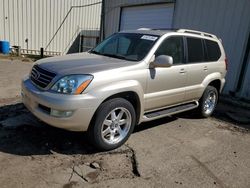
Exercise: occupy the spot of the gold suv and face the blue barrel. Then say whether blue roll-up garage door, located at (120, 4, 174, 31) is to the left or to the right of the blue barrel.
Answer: right

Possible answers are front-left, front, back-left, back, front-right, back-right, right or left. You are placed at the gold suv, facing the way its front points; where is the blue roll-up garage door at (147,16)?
back-right

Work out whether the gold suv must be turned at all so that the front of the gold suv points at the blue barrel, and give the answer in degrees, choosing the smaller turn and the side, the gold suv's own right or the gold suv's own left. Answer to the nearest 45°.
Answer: approximately 90° to the gold suv's own right

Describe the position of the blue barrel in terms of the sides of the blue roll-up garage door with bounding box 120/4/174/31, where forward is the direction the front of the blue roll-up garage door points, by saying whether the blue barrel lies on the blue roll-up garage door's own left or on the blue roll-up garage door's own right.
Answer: on the blue roll-up garage door's own right

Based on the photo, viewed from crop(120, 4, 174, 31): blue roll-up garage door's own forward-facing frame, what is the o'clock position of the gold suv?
The gold suv is roughly at 12 o'clock from the blue roll-up garage door.

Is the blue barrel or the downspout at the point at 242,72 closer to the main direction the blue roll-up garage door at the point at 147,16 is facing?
the downspout

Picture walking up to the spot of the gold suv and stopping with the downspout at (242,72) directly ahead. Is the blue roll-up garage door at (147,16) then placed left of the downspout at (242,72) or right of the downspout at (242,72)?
left

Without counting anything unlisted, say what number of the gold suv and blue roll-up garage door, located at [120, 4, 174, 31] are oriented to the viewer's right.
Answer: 0

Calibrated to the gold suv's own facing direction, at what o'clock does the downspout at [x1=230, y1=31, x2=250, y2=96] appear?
The downspout is roughly at 6 o'clock from the gold suv.

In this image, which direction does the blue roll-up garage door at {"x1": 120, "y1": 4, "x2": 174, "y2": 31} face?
toward the camera

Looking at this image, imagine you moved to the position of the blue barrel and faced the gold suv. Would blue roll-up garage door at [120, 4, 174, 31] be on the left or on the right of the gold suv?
left
